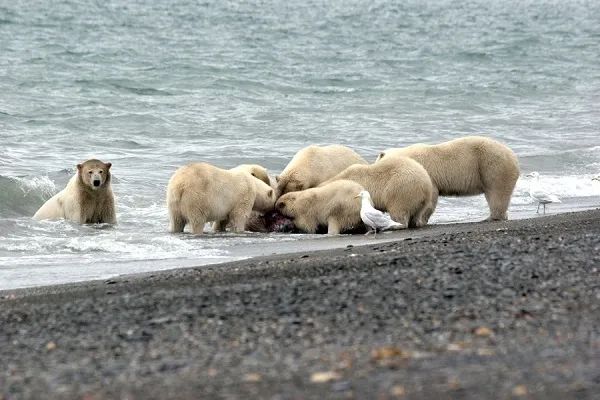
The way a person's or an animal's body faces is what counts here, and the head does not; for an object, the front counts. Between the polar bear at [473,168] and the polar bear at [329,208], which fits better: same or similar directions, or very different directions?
same or similar directions

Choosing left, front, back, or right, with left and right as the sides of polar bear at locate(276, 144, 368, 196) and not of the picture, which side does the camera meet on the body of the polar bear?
left

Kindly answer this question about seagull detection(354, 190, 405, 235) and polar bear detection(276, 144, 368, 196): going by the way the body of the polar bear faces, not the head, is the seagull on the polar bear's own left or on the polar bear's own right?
on the polar bear's own left

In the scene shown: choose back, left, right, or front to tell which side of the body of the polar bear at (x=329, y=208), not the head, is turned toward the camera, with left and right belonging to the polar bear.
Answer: left

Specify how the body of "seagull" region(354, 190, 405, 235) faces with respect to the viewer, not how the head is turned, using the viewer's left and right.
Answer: facing to the left of the viewer

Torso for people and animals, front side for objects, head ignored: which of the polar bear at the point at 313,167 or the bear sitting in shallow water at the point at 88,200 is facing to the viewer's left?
the polar bear

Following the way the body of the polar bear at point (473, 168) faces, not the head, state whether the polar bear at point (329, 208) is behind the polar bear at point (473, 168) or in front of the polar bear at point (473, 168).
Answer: in front

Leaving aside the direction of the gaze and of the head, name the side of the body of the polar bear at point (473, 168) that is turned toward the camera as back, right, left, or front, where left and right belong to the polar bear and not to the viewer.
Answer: left

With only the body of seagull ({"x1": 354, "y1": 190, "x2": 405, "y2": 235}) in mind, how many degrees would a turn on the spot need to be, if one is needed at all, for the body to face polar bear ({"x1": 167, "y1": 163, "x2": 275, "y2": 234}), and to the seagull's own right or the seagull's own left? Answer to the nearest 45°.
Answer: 0° — it already faces it

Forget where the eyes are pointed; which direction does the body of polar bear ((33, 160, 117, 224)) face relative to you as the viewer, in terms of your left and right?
facing the viewer and to the right of the viewer

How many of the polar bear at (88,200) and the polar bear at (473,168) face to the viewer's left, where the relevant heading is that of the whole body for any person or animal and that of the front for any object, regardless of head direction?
1
